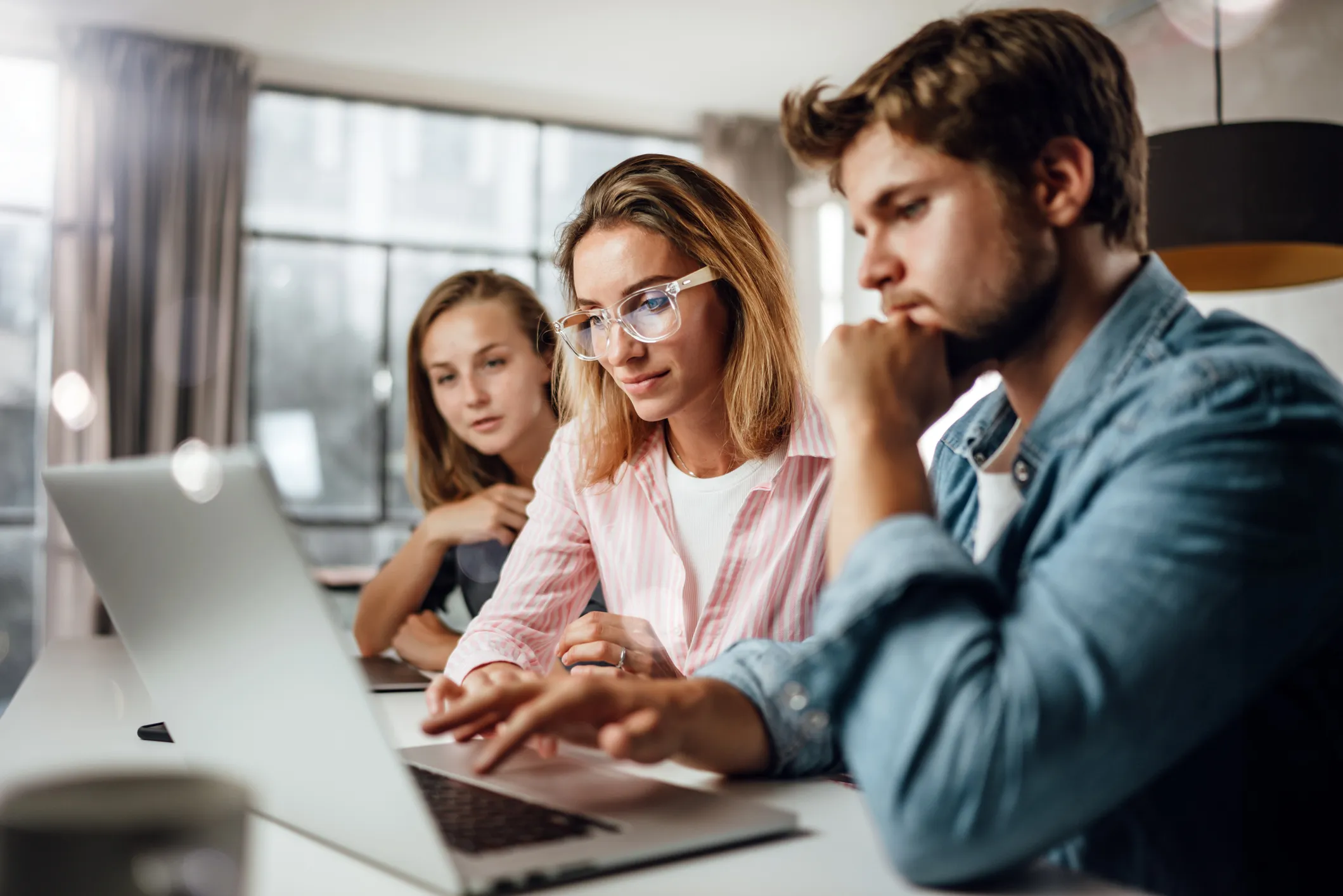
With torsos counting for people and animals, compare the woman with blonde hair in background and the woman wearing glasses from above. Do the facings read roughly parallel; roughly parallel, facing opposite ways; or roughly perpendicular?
roughly parallel

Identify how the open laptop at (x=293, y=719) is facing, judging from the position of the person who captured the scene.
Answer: facing away from the viewer and to the right of the viewer

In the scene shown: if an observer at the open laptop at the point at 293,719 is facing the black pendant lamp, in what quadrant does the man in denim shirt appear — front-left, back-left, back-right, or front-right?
front-right

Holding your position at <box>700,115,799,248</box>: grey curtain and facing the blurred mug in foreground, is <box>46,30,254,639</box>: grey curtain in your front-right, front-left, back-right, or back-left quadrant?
front-right

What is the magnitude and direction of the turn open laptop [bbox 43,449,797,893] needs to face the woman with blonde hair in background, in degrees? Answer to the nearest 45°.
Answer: approximately 45° to its left

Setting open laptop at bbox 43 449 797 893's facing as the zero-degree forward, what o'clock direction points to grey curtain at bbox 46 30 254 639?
The grey curtain is roughly at 10 o'clock from the open laptop.

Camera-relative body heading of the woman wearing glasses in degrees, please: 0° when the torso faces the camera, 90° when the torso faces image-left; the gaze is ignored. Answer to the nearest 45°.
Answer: approximately 45°

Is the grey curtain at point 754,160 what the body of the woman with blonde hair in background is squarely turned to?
no

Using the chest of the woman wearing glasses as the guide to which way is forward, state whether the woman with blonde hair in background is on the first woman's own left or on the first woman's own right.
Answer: on the first woman's own right

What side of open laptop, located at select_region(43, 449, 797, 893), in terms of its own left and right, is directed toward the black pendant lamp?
front
